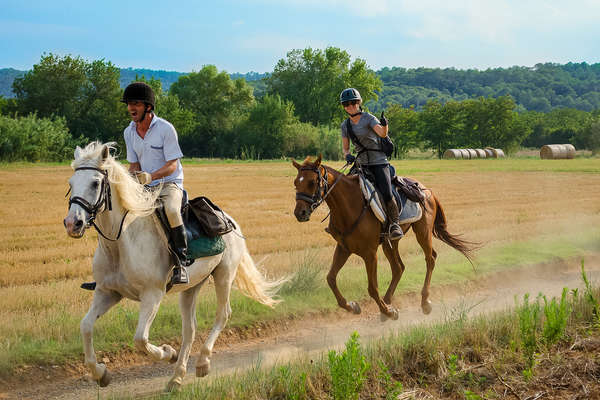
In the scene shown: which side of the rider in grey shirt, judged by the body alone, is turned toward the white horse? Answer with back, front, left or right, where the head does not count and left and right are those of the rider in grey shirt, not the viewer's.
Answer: front

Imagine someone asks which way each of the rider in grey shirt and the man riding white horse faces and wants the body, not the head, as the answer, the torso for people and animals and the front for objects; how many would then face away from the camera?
0

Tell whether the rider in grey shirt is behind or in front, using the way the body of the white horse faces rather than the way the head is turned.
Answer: behind

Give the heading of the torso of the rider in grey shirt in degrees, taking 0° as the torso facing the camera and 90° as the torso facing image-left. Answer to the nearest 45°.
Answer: approximately 45°

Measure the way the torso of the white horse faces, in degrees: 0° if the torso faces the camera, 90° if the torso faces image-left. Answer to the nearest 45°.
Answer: approximately 45°

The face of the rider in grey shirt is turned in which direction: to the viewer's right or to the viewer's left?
to the viewer's left

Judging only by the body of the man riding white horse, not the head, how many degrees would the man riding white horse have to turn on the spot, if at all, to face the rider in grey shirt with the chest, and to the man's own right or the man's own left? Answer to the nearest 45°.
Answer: approximately 180°

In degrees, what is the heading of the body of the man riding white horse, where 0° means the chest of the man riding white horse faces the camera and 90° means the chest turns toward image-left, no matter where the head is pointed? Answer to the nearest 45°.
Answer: approximately 45°

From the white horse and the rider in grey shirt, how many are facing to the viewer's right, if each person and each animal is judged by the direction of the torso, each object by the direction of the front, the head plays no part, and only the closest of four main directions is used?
0
